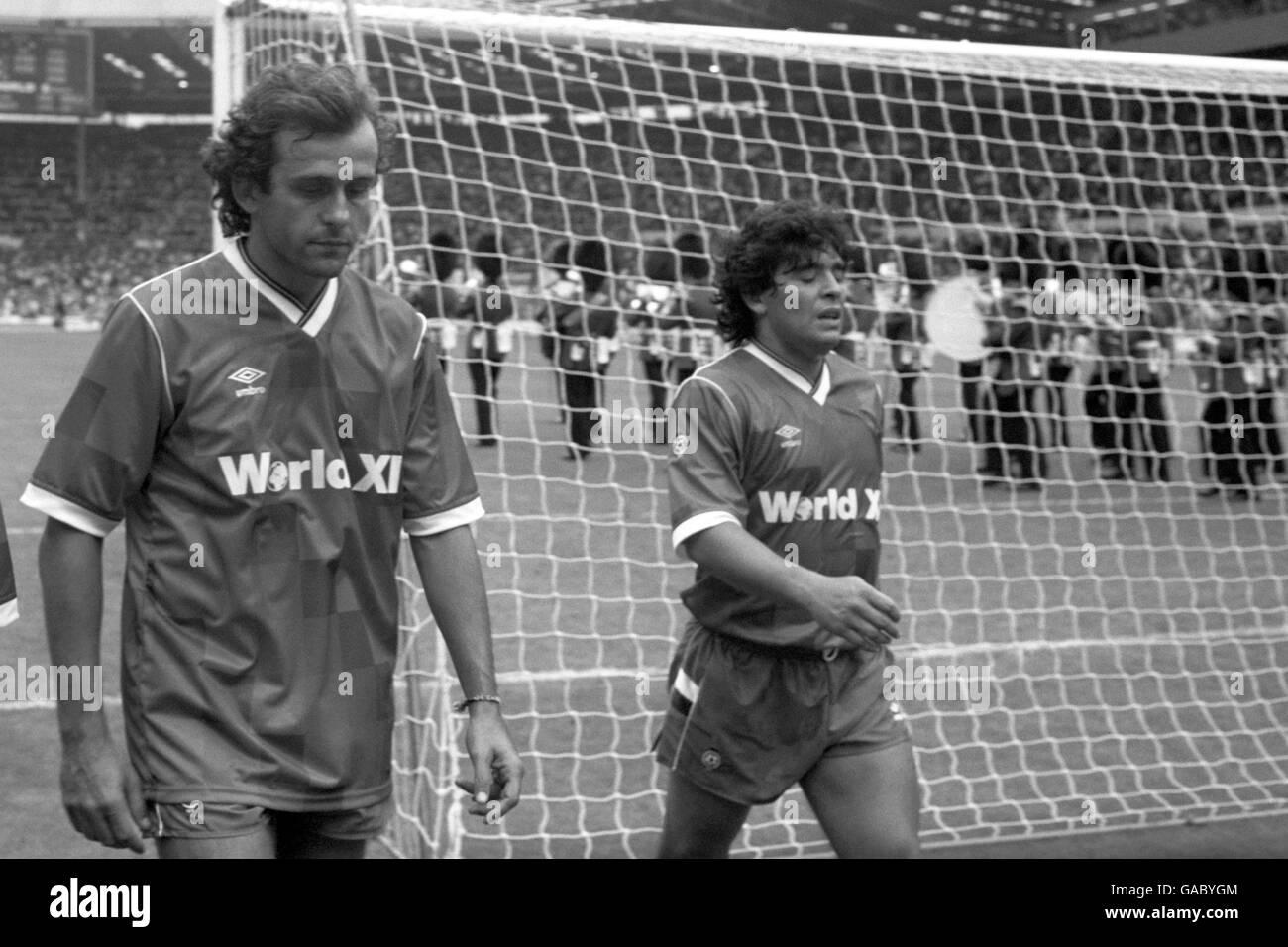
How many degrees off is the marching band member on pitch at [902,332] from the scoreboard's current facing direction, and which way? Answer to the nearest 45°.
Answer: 0° — it already faces them

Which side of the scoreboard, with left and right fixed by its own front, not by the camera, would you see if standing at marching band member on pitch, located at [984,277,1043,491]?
front

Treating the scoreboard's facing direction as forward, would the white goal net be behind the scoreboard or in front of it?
in front

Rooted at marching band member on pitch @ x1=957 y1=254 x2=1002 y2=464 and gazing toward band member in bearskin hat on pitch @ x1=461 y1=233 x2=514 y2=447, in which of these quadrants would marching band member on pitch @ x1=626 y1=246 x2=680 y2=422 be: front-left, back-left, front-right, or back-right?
front-right

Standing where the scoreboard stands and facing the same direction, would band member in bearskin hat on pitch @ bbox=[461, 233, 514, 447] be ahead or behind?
ahead

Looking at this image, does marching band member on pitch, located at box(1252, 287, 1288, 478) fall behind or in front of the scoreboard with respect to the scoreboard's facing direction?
in front

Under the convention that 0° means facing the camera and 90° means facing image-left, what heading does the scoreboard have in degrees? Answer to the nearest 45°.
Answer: approximately 0°

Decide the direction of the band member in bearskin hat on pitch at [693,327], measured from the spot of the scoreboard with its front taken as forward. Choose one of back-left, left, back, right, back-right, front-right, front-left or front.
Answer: front

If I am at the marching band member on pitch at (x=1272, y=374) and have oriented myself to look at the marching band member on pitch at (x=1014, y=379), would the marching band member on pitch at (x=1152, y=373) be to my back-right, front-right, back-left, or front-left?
front-right

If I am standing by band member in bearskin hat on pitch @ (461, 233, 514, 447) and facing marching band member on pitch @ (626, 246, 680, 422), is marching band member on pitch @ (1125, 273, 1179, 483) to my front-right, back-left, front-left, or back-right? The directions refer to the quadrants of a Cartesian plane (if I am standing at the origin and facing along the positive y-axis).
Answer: front-right

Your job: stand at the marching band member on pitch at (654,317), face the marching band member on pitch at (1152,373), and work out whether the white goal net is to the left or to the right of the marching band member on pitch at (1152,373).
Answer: right
